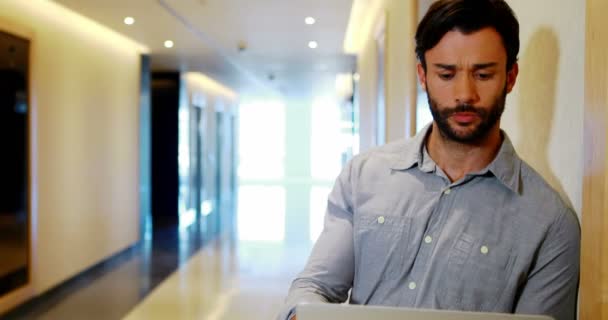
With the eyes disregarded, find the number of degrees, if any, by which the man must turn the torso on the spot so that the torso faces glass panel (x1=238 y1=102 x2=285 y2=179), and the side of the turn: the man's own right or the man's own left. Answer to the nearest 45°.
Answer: approximately 180°

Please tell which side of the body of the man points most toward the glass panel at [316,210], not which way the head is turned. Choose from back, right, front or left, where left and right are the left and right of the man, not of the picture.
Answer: back

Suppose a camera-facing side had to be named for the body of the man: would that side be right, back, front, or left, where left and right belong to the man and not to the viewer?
front

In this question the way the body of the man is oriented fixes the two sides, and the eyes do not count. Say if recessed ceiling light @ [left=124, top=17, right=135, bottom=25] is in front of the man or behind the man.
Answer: behind

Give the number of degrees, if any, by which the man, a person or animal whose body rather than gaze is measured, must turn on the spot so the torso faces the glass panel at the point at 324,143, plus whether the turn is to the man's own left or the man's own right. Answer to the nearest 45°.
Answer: approximately 180°
